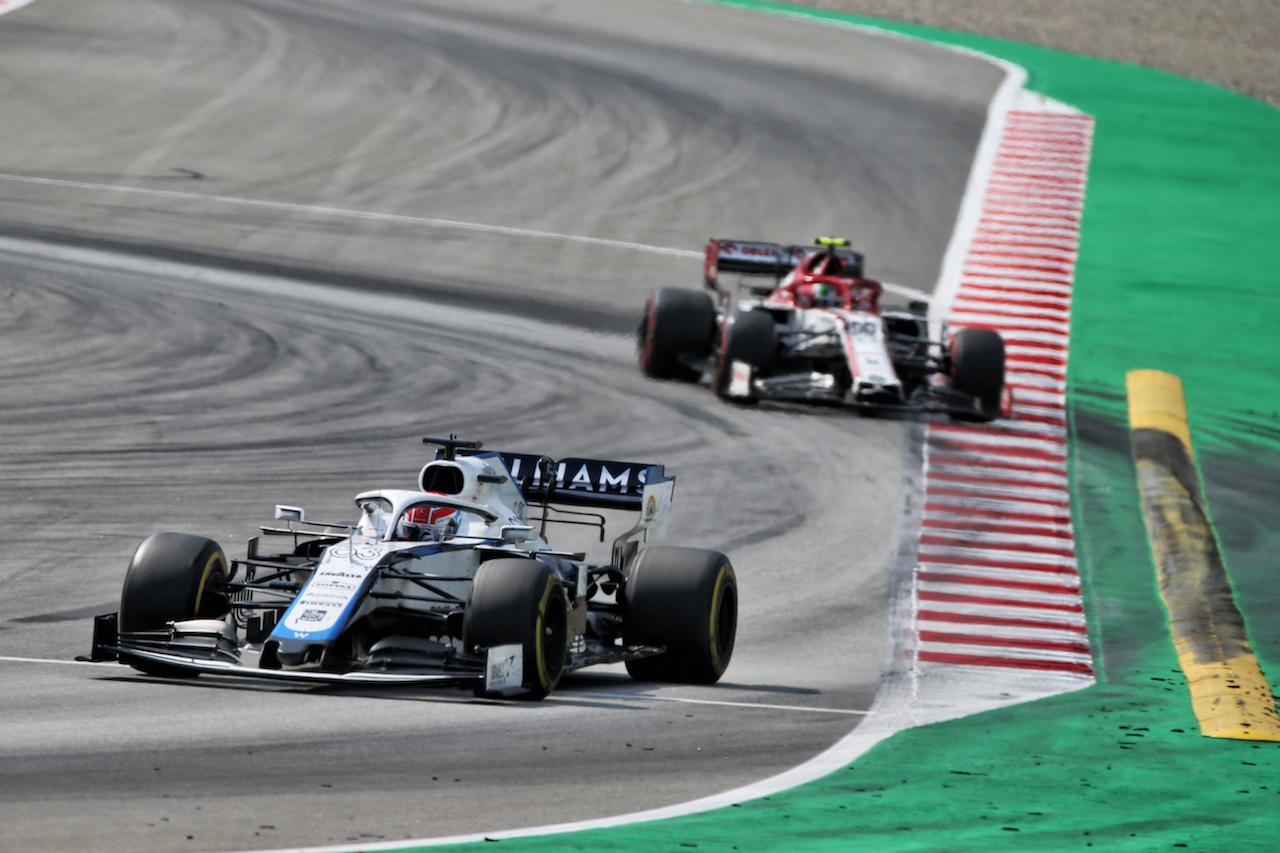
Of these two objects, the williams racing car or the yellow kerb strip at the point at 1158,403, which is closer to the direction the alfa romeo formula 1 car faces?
the williams racing car

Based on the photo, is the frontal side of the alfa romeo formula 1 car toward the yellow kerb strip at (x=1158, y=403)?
no

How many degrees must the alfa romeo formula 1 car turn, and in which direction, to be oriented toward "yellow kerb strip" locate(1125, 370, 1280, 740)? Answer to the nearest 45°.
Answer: approximately 45° to its left

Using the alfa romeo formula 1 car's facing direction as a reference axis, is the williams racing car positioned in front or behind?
in front

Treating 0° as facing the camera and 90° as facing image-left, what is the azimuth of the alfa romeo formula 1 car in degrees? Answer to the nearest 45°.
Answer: approximately 0°
